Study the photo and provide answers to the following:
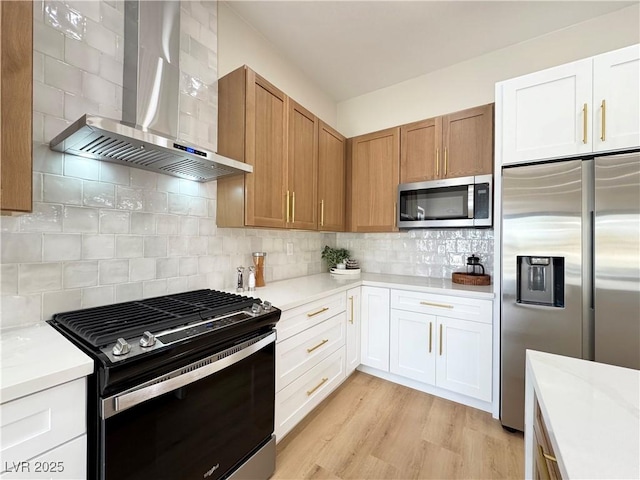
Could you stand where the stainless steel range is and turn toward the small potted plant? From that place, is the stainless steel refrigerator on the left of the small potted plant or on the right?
right

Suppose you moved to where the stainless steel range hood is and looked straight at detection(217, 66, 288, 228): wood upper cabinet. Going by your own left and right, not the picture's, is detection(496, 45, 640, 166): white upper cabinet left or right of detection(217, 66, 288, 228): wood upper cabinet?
right

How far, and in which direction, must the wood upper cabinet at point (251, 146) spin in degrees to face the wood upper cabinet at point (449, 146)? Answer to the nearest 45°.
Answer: approximately 45° to its left

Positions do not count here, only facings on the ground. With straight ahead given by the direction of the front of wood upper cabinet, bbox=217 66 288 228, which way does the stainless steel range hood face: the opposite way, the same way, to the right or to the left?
the same way

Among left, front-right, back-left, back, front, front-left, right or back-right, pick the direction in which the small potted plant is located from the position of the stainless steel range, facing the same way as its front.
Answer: left

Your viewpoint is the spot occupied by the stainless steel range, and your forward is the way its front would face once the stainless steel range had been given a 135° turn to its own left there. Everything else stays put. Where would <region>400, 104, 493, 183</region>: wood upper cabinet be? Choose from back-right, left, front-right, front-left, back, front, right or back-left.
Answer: right

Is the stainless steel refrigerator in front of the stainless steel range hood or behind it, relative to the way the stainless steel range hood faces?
in front

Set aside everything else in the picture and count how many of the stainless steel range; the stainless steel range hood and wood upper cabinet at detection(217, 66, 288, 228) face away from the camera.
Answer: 0

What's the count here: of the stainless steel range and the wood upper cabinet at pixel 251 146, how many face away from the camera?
0

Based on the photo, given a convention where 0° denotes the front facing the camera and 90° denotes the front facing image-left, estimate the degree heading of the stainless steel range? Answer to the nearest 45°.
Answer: approximately 315°

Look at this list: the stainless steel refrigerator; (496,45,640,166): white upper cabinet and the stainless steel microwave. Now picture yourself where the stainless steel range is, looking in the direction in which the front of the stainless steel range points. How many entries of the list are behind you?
0

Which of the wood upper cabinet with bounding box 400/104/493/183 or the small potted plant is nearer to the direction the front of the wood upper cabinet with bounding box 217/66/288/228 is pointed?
the wood upper cabinet

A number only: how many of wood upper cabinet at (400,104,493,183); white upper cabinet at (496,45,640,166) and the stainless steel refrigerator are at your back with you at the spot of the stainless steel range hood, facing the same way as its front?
0

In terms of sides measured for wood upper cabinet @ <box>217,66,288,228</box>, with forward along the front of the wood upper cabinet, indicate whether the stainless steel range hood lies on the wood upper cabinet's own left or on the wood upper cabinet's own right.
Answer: on the wood upper cabinet's own right

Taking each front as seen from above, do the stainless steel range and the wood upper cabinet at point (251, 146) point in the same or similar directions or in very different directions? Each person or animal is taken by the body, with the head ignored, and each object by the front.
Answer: same or similar directions

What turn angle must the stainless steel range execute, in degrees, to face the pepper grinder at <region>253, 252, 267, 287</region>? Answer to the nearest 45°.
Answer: approximately 90° to its left

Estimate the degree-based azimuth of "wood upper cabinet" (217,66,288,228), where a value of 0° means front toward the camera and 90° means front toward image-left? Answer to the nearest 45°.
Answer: approximately 315°

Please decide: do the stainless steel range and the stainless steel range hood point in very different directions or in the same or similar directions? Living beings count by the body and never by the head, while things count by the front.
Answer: same or similar directions
